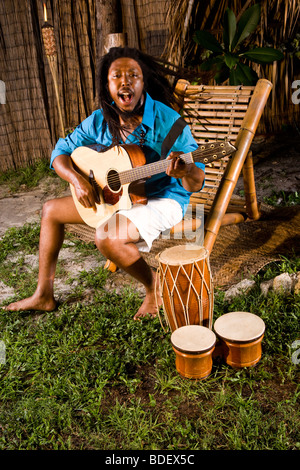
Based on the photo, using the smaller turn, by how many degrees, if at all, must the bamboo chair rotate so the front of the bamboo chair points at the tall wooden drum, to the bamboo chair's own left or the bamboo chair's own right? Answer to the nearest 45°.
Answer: approximately 45° to the bamboo chair's own left

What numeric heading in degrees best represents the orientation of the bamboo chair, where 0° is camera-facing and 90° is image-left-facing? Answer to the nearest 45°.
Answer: approximately 45°

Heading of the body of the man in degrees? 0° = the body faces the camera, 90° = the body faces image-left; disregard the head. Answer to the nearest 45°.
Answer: approximately 45°

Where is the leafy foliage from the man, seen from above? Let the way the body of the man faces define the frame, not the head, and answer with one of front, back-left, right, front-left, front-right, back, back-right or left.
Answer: back
